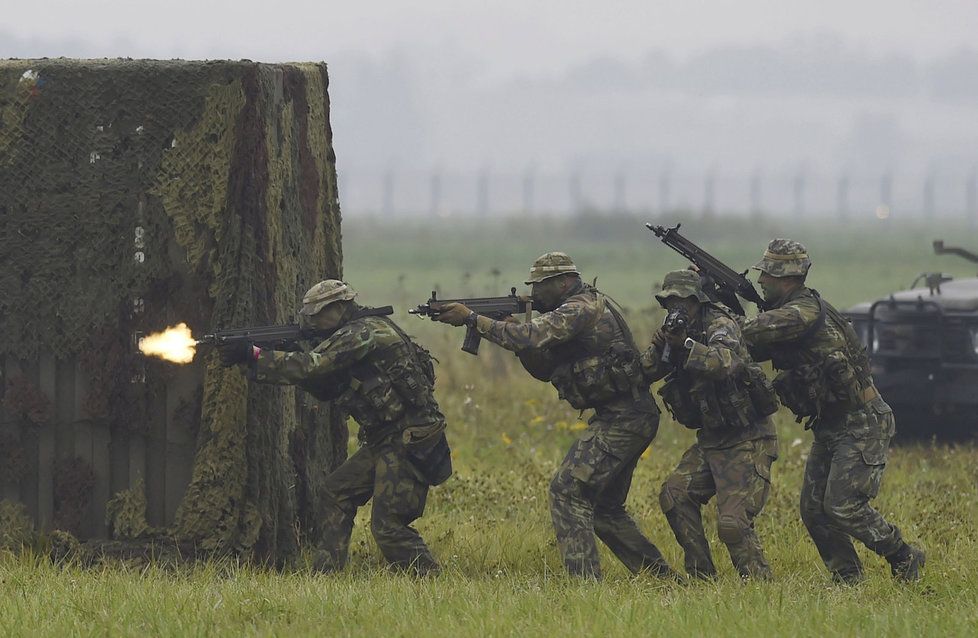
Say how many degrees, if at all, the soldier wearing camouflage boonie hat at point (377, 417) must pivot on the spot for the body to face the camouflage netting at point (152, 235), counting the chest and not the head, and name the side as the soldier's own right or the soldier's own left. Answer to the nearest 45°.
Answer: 0° — they already face it

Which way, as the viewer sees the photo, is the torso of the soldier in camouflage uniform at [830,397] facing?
to the viewer's left

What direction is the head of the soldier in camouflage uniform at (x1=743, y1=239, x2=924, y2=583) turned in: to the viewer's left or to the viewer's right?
to the viewer's left

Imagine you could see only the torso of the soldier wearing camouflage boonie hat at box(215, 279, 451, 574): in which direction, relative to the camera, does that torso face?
to the viewer's left

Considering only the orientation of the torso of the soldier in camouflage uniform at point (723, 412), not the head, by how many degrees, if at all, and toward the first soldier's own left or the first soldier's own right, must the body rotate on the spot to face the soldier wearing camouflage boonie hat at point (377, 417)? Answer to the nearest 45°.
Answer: approximately 45° to the first soldier's own right

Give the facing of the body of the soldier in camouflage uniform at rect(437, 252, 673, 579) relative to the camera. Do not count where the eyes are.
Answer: to the viewer's left

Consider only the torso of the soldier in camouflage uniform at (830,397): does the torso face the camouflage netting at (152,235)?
yes

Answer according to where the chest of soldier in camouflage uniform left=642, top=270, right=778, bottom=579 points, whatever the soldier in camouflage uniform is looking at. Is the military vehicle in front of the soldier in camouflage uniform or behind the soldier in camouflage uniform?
behind

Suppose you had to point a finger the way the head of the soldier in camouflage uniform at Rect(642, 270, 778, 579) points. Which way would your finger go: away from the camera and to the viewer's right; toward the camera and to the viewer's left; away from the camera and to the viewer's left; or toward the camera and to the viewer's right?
toward the camera and to the viewer's left

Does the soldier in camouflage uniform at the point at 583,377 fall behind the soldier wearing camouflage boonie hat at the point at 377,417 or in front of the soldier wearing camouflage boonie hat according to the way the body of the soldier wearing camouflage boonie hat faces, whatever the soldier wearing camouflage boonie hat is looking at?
behind

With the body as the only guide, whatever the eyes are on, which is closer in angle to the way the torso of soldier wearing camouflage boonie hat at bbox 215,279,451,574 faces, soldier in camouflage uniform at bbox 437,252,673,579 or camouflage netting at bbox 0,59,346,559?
the camouflage netting

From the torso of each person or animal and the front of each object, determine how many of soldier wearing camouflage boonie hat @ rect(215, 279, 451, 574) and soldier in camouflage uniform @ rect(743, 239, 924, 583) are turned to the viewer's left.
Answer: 2

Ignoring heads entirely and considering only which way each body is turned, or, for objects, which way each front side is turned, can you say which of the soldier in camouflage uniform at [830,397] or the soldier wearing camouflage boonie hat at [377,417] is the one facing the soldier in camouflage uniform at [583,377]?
the soldier in camouflage uniform at [830,397]

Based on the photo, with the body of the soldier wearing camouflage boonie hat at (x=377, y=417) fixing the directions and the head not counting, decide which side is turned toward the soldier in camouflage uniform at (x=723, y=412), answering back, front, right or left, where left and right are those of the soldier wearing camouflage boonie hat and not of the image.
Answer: back

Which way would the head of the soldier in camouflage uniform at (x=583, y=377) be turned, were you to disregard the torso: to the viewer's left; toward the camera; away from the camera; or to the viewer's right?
to the viewer's left

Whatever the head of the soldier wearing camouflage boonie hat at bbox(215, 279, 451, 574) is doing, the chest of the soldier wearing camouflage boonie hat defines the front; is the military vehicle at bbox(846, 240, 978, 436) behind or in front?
behind
